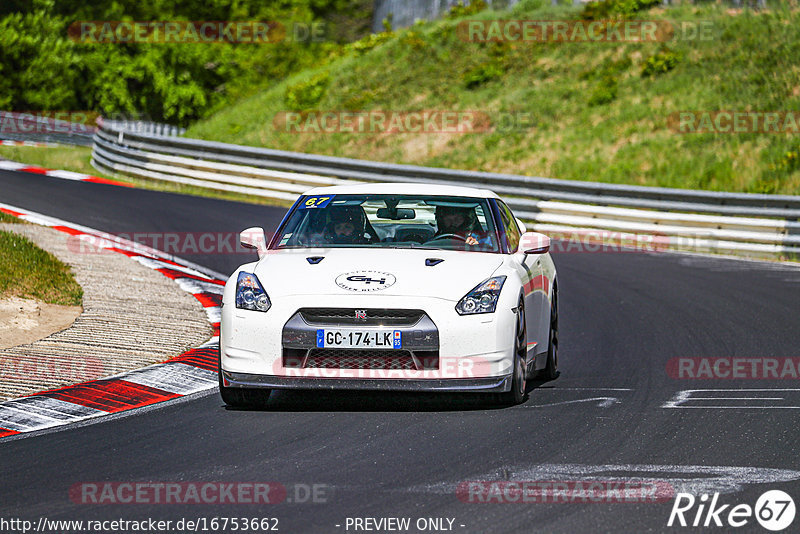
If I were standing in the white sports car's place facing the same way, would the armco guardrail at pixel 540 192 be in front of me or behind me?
behind

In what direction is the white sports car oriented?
toward the camera

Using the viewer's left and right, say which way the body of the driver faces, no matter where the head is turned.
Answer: facing the viewer

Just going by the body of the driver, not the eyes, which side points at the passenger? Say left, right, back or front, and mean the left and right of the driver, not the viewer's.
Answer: right

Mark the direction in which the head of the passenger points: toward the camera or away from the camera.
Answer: toward the camera

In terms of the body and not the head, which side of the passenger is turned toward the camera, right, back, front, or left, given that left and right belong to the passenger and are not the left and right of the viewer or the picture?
front

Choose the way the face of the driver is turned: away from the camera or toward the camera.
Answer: toward the camera

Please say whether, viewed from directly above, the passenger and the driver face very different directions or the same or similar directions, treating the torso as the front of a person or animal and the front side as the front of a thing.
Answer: same or similar directions

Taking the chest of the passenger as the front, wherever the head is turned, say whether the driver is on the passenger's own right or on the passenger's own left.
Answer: on the passenger's own left
